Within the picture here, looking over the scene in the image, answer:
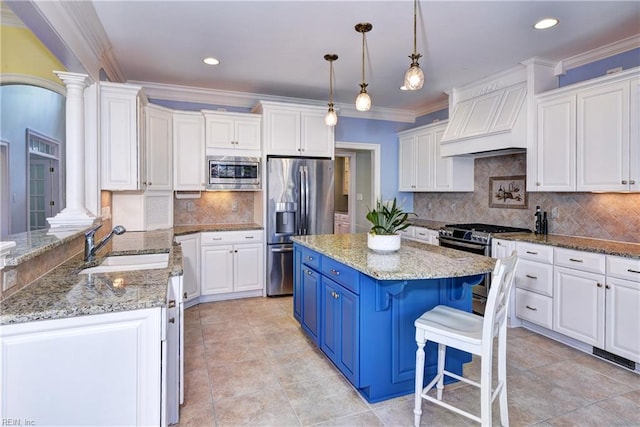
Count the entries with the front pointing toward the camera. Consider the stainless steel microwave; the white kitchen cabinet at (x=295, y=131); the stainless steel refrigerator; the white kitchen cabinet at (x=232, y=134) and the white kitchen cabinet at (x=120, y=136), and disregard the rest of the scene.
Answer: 4

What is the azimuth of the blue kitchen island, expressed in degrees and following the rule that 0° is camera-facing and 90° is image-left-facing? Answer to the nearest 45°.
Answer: approximately 45°

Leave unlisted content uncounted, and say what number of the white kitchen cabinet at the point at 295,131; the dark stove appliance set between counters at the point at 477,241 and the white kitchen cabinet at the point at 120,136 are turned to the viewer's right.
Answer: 1

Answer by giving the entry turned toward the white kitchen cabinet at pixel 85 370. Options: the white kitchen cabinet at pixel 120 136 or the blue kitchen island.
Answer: the blue kitchen island

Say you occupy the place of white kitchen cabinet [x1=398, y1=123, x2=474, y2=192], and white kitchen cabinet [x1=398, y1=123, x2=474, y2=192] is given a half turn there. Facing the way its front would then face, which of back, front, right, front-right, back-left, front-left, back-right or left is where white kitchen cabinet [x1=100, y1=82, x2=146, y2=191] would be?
back

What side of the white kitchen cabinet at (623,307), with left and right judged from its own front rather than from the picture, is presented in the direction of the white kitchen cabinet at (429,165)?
right

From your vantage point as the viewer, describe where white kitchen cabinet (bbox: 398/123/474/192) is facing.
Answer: facing the viewer and to the left of the viewer

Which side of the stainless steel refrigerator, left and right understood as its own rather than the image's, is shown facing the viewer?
front

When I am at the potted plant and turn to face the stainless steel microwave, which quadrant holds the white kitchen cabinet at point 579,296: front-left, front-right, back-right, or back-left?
back-right

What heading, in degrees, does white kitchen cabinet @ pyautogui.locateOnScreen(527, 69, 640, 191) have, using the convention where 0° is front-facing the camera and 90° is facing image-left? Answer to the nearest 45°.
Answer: approximately 45°

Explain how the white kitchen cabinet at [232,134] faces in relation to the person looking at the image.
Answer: facing the viewer

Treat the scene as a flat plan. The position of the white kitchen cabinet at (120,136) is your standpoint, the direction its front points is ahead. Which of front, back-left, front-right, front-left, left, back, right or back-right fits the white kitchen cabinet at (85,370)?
right

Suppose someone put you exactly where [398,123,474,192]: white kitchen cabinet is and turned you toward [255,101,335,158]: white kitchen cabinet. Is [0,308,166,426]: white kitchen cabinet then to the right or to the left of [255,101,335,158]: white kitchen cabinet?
left
